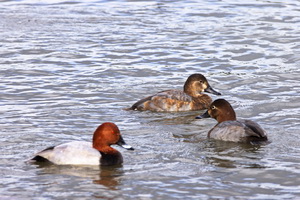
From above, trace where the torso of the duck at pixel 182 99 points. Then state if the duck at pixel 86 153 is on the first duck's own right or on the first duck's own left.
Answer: on the first duck's own right

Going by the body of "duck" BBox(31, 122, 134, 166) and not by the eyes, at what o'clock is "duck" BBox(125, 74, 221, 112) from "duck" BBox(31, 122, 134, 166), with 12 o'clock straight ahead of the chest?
"duck" BBox(125, 74, 221, 112) is roughly at 10 o'clock from "duck" BBox(31, 122, 134, 166).

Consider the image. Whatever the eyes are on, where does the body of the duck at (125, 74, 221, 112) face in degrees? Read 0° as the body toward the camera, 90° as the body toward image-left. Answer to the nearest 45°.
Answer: approximately 270°

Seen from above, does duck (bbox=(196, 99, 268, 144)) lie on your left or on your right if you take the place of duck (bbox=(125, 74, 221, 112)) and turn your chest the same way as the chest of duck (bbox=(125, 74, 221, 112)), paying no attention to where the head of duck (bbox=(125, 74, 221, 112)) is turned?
on your right

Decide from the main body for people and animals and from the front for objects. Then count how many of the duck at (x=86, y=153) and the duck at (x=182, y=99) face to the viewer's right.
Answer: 2

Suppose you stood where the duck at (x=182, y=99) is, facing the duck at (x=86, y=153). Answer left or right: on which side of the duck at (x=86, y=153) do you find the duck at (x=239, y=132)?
left

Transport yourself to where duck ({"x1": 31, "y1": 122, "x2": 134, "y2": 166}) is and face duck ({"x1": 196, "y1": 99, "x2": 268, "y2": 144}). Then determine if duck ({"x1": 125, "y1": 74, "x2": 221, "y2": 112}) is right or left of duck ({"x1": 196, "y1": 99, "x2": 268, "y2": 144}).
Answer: left

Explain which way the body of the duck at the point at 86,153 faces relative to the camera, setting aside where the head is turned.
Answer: to the viewer's right
